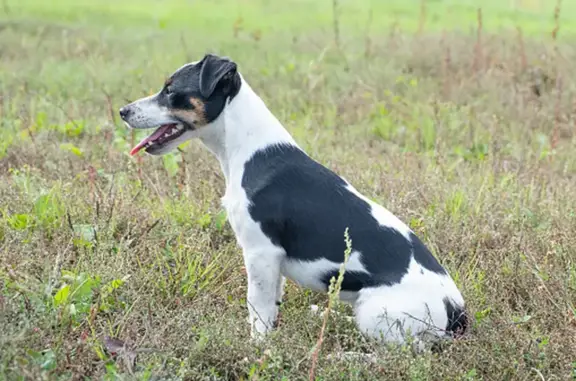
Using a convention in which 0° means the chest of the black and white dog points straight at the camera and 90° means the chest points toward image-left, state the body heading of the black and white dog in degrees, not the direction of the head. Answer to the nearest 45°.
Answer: approximately 90°

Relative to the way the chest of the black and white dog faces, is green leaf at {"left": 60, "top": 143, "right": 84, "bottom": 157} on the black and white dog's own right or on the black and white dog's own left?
on the black and white dog's own right

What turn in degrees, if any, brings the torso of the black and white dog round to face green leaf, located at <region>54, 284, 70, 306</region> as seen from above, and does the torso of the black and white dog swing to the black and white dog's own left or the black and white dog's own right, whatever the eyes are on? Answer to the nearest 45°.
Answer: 0° — it already faces it
